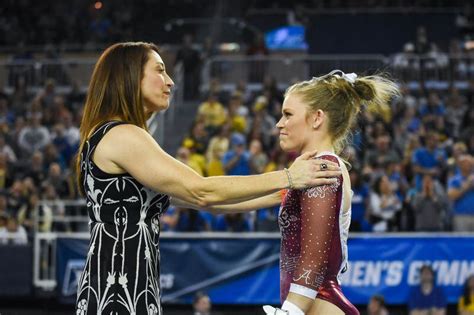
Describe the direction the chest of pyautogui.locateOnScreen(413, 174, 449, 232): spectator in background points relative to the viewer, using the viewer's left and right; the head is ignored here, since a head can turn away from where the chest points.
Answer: facing the viewer

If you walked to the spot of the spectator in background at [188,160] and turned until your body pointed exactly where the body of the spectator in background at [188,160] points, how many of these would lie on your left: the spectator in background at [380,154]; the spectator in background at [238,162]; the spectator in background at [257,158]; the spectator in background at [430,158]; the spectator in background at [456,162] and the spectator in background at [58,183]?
5

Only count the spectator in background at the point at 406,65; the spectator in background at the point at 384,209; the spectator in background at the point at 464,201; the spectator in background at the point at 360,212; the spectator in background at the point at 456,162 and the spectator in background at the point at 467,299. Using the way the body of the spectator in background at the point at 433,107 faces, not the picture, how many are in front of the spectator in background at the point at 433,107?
5

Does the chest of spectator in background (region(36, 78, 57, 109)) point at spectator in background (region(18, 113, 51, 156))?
yes

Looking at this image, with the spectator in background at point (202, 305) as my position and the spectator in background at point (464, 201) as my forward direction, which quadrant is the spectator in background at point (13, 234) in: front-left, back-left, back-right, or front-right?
back-left

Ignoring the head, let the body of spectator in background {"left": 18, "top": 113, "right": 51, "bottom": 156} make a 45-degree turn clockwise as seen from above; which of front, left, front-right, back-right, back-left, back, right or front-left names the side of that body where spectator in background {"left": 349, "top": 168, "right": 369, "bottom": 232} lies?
left

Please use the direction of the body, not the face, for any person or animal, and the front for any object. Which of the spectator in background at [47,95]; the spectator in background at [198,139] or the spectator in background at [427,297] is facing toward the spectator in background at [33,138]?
the spectator in background at [47,95]

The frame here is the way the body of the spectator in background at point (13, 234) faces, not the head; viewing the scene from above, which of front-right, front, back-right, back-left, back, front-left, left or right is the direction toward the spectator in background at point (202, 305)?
front-left

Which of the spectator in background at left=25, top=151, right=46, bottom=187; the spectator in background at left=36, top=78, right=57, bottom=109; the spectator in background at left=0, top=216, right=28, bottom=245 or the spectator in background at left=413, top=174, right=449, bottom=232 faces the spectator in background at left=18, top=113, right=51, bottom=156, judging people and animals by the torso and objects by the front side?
the spectator in background at left=36, top=78, right=57, bottom=109

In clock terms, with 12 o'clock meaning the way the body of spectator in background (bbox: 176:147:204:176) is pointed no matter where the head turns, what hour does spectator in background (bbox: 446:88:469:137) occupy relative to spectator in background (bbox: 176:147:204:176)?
spectator in background (bbox: 446:88:469:137) is roughly at 8 o'clock from spectator in background (bbox: 176:147:204:176).

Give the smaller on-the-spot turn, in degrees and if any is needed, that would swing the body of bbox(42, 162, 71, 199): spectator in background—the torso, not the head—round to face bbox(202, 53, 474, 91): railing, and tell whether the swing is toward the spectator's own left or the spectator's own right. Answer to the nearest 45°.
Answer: approximately 135° to the spectator's own left

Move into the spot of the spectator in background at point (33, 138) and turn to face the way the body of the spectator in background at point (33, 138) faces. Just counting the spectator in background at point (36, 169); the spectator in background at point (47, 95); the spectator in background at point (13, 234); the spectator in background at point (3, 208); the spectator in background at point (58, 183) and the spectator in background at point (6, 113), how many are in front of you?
4

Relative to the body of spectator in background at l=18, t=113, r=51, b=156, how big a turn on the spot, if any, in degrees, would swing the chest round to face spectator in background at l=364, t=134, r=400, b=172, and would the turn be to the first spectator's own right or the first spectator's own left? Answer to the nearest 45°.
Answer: approximately 45° to the first spectator's own left
